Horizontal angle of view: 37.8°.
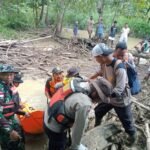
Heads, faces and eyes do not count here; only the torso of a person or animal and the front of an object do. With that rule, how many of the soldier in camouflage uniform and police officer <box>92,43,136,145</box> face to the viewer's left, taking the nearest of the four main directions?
1

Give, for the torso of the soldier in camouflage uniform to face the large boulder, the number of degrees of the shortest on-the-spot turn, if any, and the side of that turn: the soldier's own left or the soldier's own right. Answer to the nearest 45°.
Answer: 0° — they already face it

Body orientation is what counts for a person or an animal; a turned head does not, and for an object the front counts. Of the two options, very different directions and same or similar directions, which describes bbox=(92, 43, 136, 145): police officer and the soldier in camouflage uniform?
very different directions

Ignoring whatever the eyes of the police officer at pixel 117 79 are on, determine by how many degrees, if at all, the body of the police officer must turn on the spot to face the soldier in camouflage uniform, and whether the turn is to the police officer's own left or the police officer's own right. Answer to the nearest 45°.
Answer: approximately 45° to the police officer's own left

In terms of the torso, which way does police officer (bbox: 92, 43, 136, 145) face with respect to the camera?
to the viewer's left
